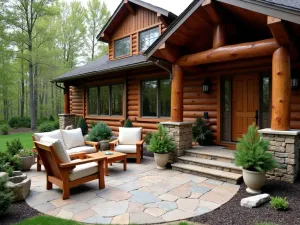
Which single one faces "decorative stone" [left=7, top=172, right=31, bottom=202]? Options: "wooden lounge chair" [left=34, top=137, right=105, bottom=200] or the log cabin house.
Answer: the log cabin house

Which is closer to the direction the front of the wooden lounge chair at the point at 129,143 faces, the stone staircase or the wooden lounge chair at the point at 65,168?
the wooden lounge chair

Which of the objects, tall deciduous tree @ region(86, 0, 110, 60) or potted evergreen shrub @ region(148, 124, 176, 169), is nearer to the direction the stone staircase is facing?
the potted evergreen shrub

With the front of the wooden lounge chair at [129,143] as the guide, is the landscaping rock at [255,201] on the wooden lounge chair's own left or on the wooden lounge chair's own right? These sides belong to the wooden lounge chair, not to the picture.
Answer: on the wooden lounge chair's own left

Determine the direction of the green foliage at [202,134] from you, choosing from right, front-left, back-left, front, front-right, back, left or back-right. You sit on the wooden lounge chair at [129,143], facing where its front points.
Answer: back-left

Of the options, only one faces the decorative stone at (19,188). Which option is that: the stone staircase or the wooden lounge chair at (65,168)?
the stone staircase

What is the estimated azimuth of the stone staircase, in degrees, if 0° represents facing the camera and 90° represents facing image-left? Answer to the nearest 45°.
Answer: approximately 45°
